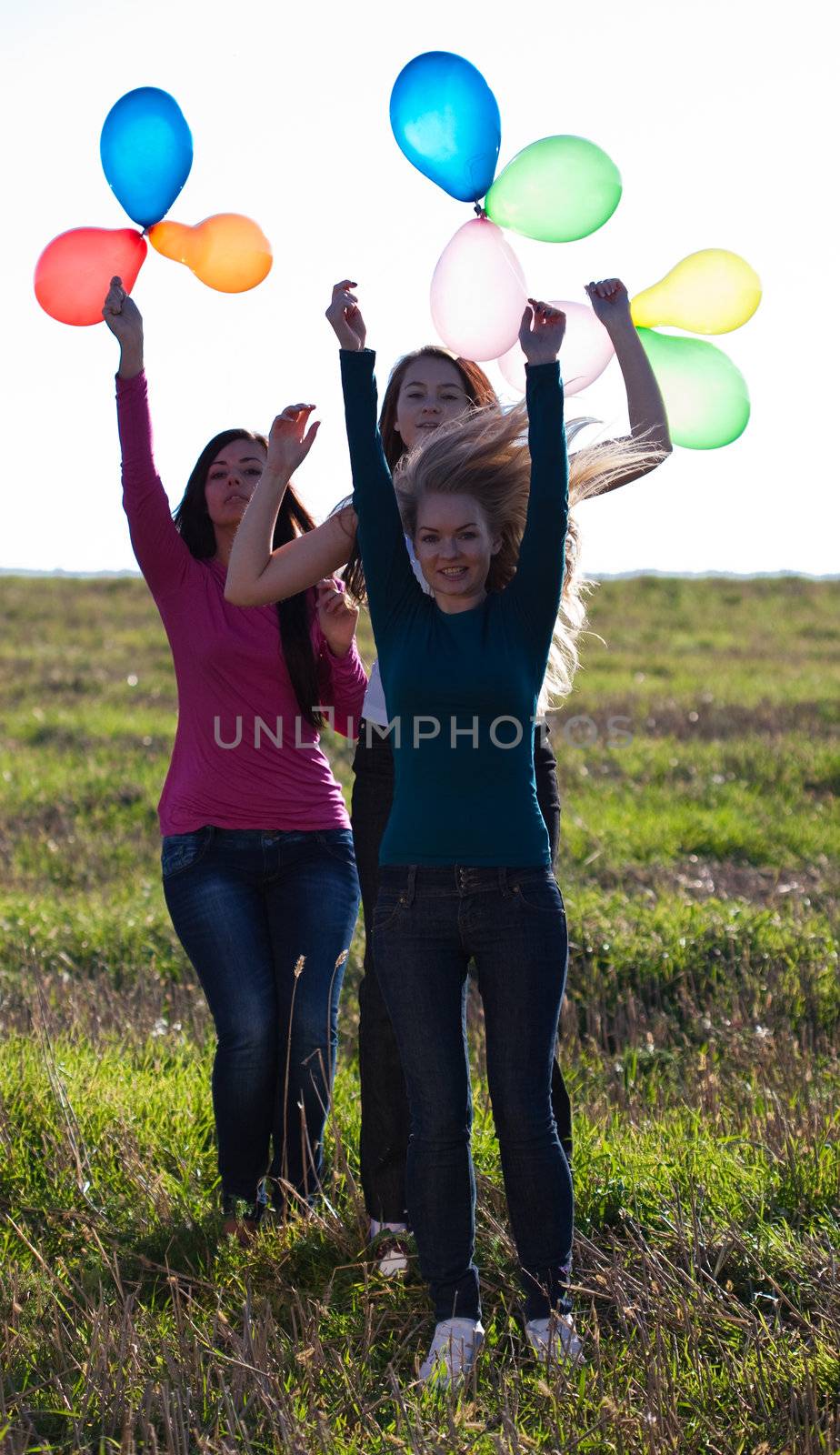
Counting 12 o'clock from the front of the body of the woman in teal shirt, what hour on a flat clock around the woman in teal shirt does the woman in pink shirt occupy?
The woman in pink shirt is roughly at 5 o'clock from the woman in teal shirt.

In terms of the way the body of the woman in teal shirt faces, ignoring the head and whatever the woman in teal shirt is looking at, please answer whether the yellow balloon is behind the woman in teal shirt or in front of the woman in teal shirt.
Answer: behind
